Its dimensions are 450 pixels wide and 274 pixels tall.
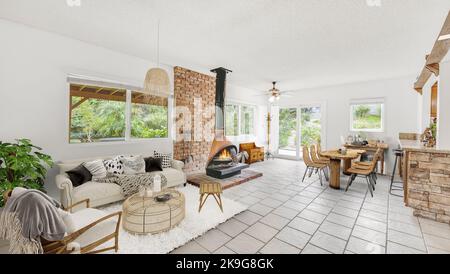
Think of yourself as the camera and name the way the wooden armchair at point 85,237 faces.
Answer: facing away from the viewer and to the right of the viewer

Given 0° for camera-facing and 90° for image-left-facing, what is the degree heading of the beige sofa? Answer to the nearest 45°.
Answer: approximately 315°

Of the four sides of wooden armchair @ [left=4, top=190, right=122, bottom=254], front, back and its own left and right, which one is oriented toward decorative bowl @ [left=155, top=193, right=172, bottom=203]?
front

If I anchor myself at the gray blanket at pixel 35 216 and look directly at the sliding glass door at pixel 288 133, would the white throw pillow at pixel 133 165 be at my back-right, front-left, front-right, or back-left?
front-left

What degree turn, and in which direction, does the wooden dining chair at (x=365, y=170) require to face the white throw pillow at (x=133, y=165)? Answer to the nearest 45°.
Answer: approximately 45° to its left

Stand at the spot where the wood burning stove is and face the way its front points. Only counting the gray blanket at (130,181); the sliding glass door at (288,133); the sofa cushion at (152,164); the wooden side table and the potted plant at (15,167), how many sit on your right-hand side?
3

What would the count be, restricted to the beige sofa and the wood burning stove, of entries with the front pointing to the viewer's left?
0

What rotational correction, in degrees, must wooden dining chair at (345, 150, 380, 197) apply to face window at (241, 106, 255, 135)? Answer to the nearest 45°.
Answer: approximately 45° to its right

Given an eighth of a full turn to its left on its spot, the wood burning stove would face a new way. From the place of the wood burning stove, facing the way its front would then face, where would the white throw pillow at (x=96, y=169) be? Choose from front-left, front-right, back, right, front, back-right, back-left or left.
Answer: back-right

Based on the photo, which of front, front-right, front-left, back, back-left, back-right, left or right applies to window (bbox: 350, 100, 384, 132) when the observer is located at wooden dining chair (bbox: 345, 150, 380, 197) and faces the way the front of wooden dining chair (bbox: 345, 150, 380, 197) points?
right

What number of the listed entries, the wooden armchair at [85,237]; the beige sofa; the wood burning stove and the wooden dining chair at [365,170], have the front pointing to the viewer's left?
1

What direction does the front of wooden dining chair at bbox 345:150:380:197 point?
to the viewer's left

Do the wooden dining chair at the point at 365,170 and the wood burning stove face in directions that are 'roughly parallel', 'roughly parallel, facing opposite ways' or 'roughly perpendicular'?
roughly parallel, facing opposite ways

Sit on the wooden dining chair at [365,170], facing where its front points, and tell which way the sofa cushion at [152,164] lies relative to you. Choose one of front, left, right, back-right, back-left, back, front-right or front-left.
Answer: front-left
